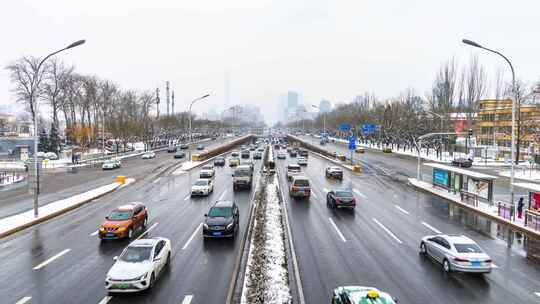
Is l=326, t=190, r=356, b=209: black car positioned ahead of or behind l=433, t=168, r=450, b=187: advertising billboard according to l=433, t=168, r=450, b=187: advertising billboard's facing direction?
ahead

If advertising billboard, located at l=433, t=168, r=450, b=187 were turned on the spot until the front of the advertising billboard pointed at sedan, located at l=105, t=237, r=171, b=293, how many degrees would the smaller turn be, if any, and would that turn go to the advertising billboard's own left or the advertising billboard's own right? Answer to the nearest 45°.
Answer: approximately 45° to the advertising billboard's own left

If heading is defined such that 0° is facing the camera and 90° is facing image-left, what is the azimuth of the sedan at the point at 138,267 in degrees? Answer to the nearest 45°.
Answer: approximately 45°

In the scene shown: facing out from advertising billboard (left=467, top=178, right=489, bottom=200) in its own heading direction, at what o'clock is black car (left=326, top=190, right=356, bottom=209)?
The black car is roughly at 12 o'clock from the advertising billboard.

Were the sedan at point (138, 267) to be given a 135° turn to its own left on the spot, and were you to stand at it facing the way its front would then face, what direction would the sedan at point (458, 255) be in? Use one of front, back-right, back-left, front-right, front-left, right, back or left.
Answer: front

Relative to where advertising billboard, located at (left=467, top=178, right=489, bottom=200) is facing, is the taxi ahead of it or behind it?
ahead

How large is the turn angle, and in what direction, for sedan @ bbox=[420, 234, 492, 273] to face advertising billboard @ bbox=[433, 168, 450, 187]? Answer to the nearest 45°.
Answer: approximately 45° to its right

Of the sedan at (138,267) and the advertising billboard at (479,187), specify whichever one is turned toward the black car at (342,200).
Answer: the advertising billboard

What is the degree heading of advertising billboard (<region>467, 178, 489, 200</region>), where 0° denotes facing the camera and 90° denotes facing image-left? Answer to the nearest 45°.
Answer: approximately 45°

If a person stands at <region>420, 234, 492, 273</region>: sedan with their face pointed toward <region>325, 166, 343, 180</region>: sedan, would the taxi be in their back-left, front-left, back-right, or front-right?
back-left
